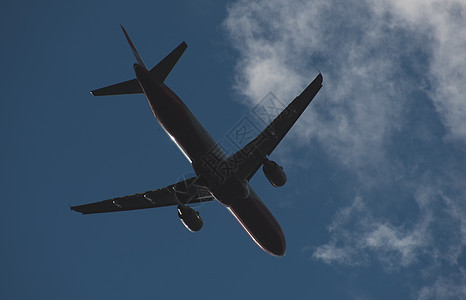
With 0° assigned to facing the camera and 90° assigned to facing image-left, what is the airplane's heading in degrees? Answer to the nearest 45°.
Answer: approximately 315°
